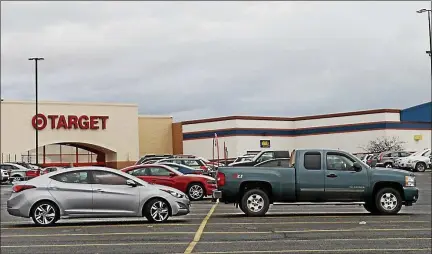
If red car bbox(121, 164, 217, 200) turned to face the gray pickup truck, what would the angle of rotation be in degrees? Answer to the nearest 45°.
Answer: approximately 45° to its right

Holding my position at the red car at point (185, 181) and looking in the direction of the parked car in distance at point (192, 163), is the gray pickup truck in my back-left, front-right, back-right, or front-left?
back-right

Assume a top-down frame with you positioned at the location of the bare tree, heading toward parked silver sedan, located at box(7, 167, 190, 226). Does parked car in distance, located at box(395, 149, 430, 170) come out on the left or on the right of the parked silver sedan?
left

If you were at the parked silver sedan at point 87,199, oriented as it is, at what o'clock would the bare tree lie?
The bare tree is roughly at 10 o'clock from the parked silver sedan.

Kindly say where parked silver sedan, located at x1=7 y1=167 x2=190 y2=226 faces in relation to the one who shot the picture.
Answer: facing to the right of the viewer

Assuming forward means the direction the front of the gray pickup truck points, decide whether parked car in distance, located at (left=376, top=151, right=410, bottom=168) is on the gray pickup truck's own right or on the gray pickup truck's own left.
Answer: on the gray pickup truck's own left

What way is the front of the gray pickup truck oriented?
to the viewer's right

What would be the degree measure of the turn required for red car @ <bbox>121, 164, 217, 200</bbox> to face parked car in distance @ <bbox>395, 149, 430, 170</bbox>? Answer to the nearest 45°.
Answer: approximately 45° to its left

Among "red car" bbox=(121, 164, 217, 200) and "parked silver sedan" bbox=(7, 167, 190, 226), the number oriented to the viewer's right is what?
2

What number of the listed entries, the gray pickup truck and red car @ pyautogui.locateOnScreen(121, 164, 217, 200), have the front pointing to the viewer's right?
2

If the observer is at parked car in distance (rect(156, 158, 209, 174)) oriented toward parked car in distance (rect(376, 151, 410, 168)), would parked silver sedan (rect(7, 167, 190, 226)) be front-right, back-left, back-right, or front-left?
back-right

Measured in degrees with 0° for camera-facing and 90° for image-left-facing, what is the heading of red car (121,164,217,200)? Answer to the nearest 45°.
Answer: approximately 270°

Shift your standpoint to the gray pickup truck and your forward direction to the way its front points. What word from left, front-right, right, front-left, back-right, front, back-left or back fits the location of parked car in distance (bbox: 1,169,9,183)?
back-left

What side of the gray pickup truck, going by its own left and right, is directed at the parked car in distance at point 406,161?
left
